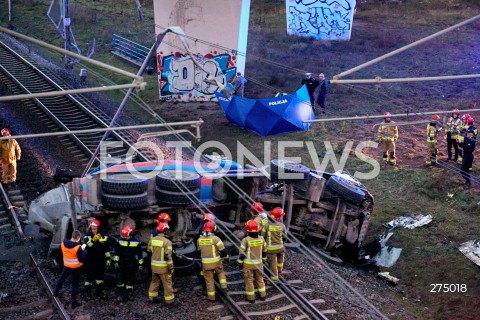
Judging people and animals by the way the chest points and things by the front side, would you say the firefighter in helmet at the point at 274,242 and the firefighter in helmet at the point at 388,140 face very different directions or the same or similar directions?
very different directions

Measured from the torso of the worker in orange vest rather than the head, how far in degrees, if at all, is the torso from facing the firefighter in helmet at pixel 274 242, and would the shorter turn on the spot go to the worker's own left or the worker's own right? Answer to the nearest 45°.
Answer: approximately 45° to the worker's own right

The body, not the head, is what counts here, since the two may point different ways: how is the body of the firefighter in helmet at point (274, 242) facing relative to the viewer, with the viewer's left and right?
facing away from the viewer

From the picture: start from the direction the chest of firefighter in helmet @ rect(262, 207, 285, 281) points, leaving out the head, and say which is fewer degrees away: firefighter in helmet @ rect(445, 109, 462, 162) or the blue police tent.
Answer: the blue police tent

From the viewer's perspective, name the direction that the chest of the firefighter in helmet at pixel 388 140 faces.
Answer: toward the camera

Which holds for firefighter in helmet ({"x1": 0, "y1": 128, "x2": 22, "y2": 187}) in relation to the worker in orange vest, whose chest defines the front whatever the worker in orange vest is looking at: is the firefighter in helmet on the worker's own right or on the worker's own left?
on the worker's own left

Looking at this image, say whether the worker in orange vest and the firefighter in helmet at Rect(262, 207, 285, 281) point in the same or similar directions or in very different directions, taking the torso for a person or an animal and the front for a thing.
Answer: same or similar directions

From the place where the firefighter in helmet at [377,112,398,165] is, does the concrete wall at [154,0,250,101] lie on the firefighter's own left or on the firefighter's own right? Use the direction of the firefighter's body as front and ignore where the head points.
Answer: on the firefighter's own right

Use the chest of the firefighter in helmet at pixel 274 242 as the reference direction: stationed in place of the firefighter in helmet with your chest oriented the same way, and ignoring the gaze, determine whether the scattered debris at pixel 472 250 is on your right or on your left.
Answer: on your right

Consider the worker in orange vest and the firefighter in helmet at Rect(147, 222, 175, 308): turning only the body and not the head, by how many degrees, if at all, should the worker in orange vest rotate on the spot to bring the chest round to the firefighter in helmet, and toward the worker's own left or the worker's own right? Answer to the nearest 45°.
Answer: approximately 45° to the worker's own right
